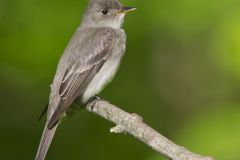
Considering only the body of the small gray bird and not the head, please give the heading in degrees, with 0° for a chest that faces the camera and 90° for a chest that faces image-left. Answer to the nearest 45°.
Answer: approximately 270°
